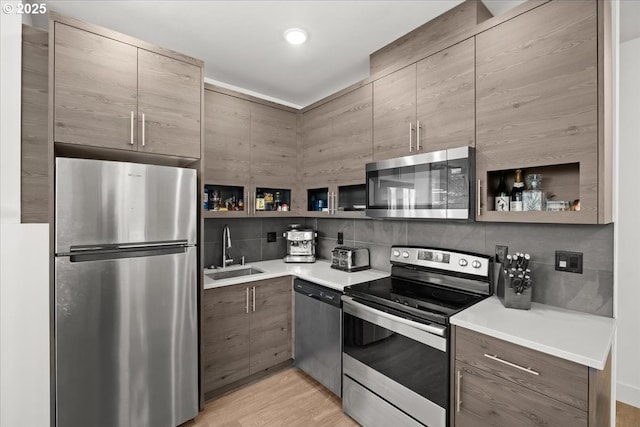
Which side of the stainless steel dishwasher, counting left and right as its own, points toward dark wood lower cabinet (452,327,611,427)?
left

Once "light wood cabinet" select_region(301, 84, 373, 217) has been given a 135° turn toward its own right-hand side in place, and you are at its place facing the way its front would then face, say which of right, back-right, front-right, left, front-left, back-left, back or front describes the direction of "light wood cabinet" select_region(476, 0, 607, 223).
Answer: back-right

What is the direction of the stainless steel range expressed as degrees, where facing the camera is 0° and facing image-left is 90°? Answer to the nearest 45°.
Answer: approximately 45°

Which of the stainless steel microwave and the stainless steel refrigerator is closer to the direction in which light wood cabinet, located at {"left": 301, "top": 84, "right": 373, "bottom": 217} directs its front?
the stainless steel refrigerator

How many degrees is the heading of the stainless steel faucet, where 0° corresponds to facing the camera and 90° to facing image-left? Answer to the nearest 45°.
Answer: approximately 315°

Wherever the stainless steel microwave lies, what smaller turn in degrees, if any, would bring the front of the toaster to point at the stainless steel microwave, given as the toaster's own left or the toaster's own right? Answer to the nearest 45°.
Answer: approximately 90° to the toaster's own left

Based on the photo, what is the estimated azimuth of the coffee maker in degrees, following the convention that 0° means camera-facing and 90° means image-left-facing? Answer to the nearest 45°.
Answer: approximately 0°

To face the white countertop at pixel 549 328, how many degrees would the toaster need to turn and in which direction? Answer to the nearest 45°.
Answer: approximately 90° to its left
